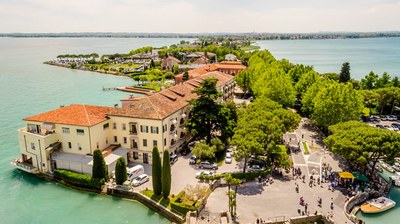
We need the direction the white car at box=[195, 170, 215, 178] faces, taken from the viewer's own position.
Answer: facing to the left of the viewer

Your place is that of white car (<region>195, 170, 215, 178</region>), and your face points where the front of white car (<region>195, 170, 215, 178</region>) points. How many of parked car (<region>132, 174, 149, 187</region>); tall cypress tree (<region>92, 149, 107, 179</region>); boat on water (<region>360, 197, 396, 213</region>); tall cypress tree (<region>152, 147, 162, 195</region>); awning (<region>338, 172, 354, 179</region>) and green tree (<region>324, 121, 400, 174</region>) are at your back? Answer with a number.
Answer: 3

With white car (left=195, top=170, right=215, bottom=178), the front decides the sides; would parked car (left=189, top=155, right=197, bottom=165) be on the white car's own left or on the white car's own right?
on the white car's own right

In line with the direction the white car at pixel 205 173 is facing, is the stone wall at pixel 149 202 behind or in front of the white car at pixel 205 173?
in front

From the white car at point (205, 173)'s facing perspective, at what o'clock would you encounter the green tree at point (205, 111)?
The green tree is roughly at 3 o'clock from the white car.

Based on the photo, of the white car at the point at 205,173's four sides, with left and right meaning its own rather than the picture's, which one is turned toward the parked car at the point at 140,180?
front

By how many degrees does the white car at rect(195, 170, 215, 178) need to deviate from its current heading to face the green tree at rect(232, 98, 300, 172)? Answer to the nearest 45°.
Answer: approximately 180°

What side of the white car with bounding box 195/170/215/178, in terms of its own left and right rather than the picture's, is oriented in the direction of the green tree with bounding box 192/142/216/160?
right

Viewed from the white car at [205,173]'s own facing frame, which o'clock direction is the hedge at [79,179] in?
The hedge is roughly at 12 o'clock from the white car.

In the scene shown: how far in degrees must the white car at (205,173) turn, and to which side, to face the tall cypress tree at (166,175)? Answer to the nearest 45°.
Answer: approximately 45° to its left

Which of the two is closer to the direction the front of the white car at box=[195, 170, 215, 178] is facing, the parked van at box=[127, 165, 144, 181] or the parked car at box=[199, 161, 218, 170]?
the parked van

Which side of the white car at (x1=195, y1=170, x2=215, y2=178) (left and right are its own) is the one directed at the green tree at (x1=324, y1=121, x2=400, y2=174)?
back

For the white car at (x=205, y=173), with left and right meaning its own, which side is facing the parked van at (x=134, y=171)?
front

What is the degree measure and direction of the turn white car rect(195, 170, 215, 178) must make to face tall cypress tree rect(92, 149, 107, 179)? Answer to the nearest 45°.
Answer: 0° — it already faces it
